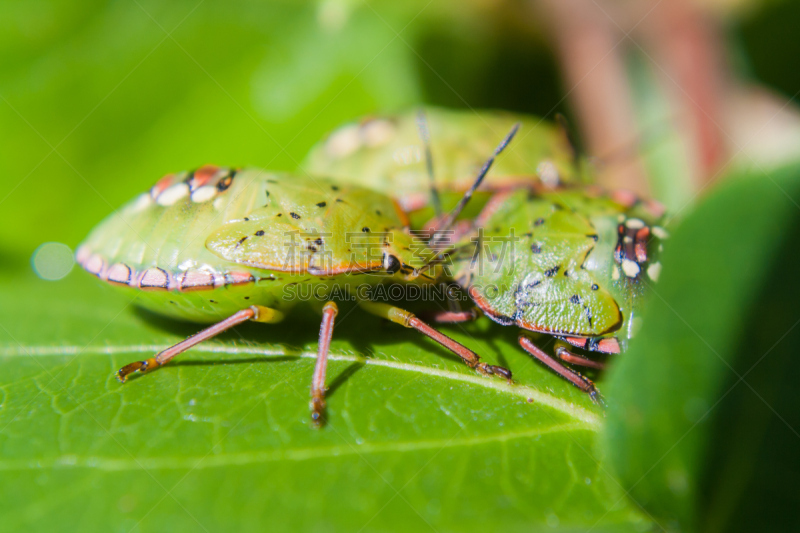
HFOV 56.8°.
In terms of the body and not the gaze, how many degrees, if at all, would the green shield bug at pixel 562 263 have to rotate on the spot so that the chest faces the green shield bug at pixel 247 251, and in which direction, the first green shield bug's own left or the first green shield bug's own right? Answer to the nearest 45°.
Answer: approximately 45° to the first green shield bug's own left

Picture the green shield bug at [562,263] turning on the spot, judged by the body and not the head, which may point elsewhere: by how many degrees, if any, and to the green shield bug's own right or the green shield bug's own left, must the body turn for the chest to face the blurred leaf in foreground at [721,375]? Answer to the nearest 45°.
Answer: approximately 90° to the green shield bug's own left

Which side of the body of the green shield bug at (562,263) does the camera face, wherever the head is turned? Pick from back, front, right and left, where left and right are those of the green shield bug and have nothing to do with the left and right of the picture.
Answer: left
